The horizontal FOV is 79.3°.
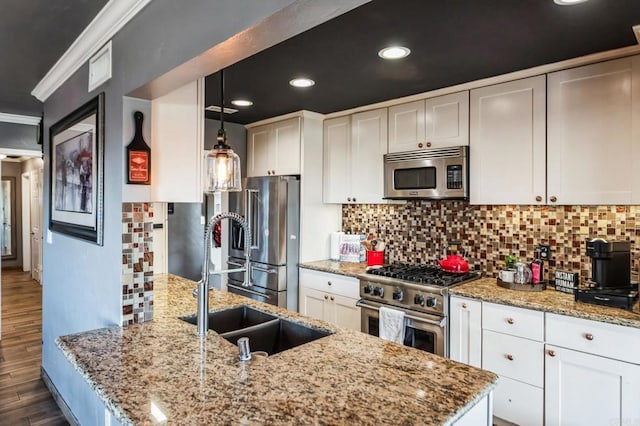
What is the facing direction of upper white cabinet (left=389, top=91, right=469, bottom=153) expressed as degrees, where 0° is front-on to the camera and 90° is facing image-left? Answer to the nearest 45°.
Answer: approximately 45°

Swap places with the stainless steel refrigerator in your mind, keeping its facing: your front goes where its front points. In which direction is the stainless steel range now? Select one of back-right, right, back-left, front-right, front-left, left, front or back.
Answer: left

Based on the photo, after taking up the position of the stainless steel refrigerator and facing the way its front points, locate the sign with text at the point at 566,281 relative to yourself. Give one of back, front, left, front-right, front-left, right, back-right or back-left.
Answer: left

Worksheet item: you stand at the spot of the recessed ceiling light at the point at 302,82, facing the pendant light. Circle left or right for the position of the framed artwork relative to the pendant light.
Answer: right

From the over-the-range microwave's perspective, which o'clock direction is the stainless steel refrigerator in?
The stainless steel refrigerator is roughly at 2 o'clock from the over-the-range microwave.

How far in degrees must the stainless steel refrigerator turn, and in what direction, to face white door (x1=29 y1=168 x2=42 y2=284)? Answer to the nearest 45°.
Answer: approximately 90° to its right

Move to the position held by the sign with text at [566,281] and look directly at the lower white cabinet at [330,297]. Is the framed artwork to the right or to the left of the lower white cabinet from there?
left
